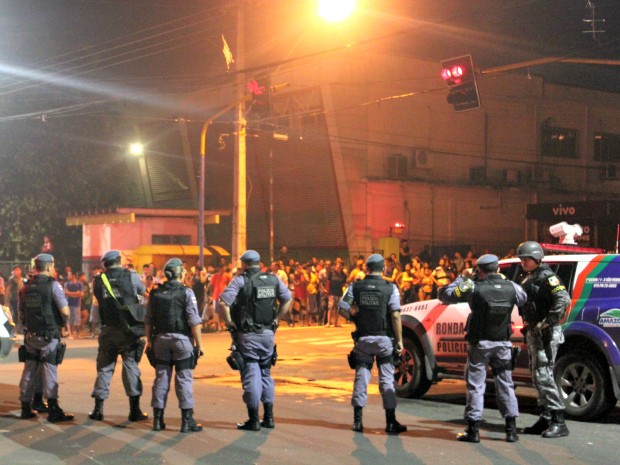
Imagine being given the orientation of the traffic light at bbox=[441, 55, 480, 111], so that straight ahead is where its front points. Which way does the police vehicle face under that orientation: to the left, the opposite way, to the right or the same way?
to the right

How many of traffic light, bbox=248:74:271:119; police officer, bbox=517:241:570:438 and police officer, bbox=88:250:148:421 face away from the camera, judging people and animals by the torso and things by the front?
1

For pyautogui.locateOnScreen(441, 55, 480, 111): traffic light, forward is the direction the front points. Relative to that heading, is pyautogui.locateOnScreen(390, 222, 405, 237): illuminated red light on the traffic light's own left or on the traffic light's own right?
on the traffic light's own right

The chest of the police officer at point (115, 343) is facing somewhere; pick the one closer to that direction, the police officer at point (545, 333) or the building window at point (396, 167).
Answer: the building window

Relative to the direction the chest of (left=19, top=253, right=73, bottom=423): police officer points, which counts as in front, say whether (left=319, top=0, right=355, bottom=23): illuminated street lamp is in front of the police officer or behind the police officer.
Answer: in front

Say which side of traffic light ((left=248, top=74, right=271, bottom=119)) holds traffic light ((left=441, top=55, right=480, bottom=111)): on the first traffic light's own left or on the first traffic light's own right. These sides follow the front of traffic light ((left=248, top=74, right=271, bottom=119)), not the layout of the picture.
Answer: on the first traffic light's own left

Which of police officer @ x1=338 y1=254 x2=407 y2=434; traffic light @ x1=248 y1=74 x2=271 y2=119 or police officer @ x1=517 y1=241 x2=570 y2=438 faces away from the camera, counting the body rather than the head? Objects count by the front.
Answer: police officer @ x1=338 y1=254 x2=407 y2=434

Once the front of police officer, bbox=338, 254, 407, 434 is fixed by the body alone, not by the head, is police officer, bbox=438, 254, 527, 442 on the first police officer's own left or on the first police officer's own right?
on the first police officer's own right

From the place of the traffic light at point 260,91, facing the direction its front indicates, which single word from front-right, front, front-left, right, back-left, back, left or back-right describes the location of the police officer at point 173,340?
front-left

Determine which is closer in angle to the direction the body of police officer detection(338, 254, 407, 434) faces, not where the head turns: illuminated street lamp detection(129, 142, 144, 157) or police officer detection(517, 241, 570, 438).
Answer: the illuminated street lamp

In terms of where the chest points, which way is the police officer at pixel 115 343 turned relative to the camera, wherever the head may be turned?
away from the camera

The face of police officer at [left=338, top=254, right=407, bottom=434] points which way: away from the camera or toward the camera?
away from the camera

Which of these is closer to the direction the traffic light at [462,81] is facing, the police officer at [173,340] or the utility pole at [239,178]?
the police officer

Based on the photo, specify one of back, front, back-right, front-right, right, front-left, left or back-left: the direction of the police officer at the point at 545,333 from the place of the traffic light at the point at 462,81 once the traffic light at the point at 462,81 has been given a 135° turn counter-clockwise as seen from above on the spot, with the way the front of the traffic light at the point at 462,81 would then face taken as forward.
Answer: right

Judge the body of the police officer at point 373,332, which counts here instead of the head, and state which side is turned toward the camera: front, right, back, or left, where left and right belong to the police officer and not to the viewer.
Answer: back
